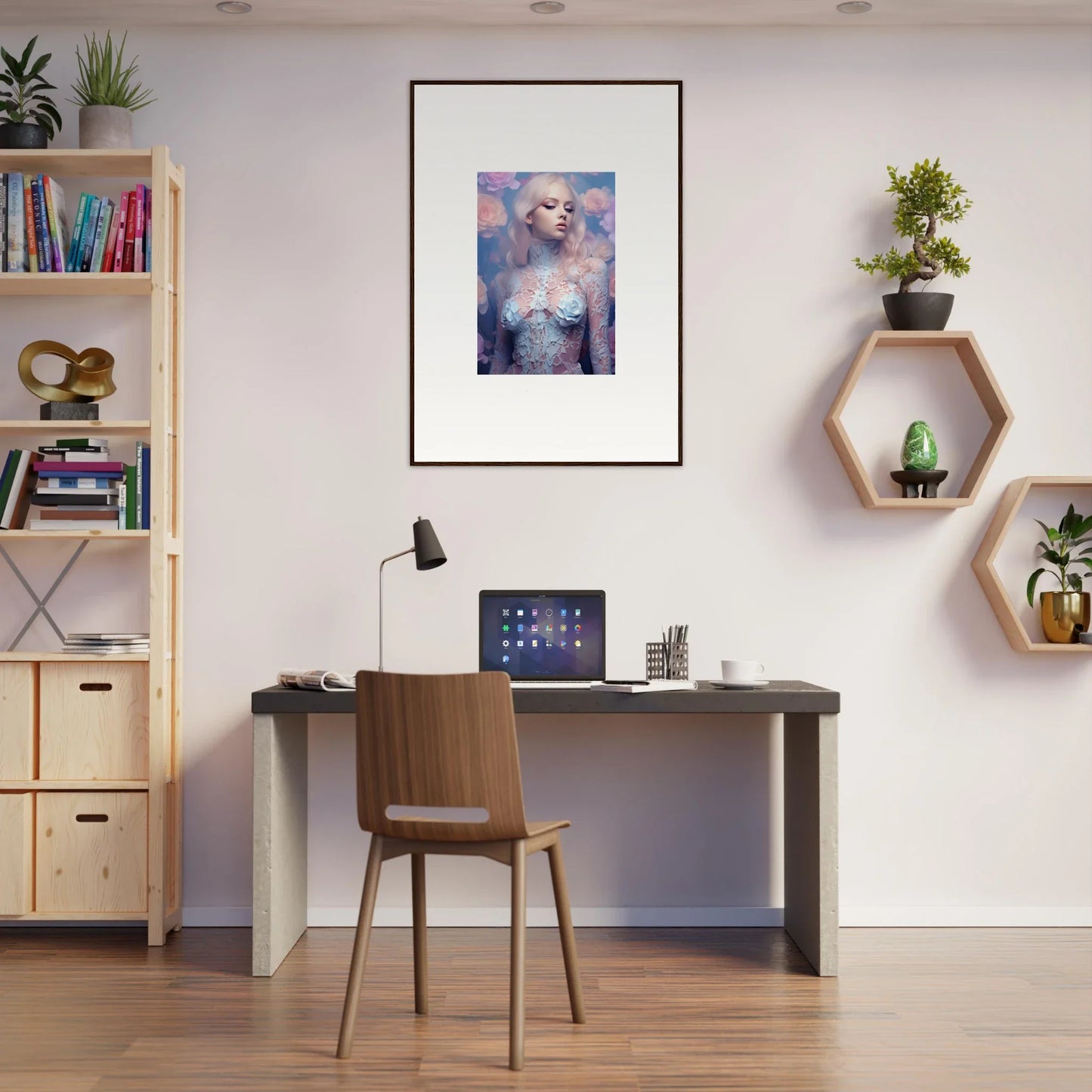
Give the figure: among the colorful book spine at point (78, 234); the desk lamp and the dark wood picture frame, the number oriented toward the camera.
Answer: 2

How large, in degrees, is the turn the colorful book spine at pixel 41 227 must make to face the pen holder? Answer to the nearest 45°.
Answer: approximately 45° to its left

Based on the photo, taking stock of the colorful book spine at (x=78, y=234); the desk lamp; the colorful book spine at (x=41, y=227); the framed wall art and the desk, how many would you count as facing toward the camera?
4

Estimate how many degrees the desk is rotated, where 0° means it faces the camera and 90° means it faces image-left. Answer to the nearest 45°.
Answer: approximately 0°

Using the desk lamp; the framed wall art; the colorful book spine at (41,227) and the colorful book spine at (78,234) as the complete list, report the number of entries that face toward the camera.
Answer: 3

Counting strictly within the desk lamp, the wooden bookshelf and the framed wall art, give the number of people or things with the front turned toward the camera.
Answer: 2

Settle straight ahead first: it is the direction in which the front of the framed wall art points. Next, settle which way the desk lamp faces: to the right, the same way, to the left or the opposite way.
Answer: to the left

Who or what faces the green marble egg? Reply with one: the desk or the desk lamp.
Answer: the desk lamp

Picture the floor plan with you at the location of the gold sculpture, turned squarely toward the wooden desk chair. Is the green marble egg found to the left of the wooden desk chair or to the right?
left

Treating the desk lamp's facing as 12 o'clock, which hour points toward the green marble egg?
The green marble egg is roughly at 12 o'clock from the desk lamp.
